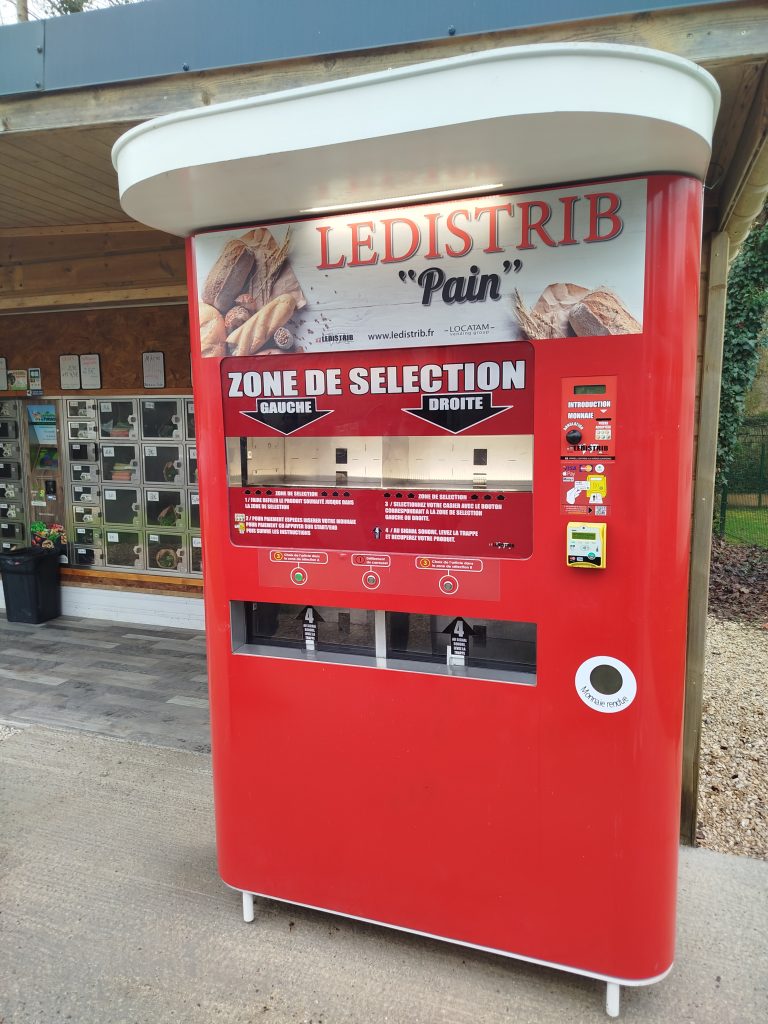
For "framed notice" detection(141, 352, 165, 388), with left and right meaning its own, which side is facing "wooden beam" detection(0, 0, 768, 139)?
front

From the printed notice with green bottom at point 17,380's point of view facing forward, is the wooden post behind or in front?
in front

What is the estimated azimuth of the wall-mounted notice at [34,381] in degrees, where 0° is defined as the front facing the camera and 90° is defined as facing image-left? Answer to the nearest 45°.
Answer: approximately 0°

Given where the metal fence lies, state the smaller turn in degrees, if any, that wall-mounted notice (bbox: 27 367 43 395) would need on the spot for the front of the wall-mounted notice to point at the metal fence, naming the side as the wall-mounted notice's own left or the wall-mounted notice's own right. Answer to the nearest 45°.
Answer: approximately 90° to the wall-mounted notice's own left

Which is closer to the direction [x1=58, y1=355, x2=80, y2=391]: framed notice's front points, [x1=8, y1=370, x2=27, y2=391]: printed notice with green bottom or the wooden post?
the wooden post

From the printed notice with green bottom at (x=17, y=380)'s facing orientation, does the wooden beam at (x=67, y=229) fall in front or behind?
in front
